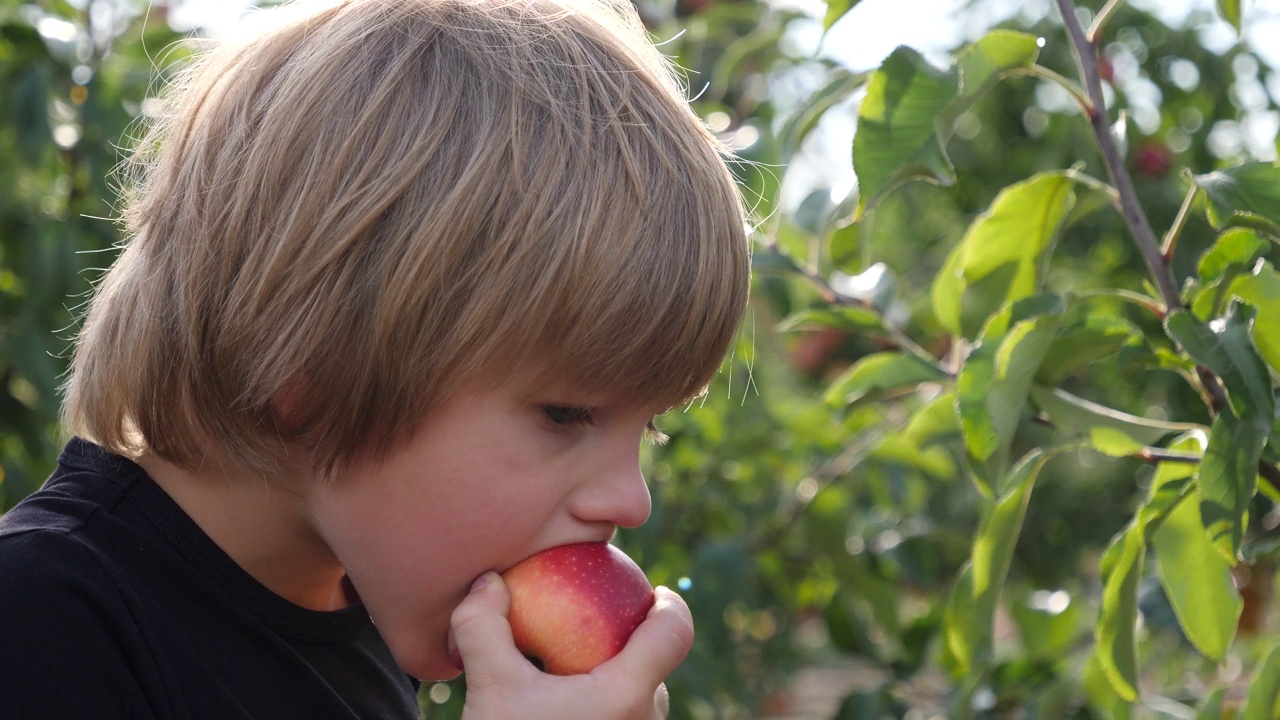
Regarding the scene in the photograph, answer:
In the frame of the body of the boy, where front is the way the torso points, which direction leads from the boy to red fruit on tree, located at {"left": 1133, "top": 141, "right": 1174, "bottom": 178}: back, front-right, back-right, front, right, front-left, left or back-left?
front-left

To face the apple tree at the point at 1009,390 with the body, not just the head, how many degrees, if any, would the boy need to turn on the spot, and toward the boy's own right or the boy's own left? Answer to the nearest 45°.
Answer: approximately 45° to the boy's own left

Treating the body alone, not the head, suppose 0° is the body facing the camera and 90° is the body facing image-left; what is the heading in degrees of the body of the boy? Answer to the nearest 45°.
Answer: approximately 270°
